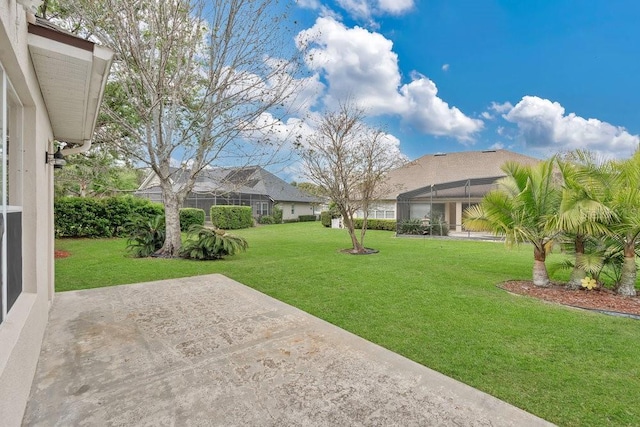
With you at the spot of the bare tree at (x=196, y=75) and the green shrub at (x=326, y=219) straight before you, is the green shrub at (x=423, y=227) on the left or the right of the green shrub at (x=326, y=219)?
right

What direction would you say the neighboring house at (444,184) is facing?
away from the camera

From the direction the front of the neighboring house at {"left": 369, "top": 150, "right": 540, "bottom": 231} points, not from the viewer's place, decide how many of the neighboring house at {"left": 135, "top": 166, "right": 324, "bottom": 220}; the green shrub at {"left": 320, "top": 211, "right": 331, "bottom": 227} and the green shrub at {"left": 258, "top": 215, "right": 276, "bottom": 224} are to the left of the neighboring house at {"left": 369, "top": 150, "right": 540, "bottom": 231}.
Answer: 3

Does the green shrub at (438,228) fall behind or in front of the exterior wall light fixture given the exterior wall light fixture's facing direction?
in front

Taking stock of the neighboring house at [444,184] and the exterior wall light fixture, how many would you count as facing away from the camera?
1

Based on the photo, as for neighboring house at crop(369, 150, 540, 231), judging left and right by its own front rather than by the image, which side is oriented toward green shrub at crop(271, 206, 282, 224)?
left

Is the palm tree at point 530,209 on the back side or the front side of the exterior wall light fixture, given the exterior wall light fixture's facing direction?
on the front side

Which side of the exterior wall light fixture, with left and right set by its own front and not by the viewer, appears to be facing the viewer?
right

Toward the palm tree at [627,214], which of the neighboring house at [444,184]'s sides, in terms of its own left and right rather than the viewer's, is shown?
back
